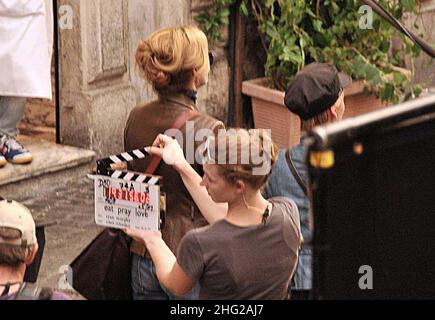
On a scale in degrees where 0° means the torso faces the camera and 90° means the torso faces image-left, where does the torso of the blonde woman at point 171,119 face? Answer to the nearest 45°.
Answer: approximately 225°

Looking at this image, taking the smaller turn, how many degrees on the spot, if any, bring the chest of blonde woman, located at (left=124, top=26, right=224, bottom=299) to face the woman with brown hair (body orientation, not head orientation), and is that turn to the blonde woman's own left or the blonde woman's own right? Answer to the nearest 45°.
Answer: approximately 135° to the blonde woman's own right

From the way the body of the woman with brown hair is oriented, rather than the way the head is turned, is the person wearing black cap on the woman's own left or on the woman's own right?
on the woman's own right

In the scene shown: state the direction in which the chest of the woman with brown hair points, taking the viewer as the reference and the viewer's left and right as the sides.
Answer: facing away from the viewer and to the left of the viewer

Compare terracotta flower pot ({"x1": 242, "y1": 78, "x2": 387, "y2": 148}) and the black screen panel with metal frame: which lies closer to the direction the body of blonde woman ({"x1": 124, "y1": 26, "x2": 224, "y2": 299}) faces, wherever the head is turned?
the terracotta flower pot
